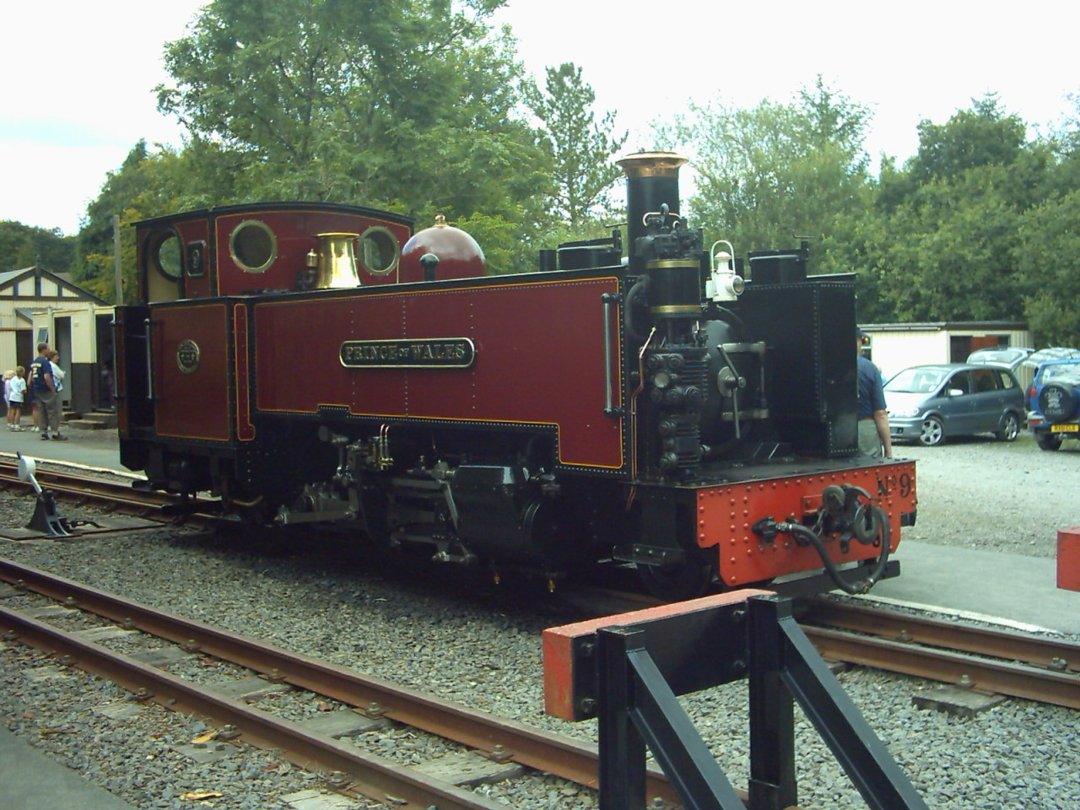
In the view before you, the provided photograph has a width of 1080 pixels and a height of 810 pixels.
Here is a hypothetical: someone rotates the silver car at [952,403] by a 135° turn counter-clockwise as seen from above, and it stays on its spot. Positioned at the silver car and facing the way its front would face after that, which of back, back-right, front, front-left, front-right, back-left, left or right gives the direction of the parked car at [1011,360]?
left

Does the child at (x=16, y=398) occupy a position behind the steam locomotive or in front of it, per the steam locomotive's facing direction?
behind

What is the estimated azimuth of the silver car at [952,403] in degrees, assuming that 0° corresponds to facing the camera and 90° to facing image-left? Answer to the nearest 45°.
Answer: approximately 45°

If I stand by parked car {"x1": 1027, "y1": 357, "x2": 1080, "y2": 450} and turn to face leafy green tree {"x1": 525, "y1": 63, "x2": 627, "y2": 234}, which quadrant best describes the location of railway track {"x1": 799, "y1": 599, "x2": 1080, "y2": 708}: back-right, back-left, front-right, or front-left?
back-left

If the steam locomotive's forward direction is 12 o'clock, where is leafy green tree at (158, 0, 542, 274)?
The leafy green tree is roughly at 7 o'clock from the steam locomotive.

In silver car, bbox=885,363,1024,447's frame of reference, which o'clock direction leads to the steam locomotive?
The steam locomotive is roughly at 11 o'clock from the silver car.

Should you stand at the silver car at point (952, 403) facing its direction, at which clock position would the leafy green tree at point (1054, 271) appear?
The leafy green tree is roughly at 5 o'clock from the silver car.

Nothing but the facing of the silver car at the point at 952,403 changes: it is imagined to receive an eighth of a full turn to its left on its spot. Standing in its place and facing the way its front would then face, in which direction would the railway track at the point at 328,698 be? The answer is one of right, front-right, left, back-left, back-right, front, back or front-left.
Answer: front

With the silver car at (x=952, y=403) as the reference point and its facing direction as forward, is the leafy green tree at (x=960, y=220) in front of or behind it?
behind

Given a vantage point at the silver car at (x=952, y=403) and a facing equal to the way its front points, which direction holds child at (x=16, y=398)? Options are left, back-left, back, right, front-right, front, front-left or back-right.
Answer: front-right

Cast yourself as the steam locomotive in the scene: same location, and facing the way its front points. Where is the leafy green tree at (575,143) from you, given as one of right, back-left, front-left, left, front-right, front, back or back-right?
back-left

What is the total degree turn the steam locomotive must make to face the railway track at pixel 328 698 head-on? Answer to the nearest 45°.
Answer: approximately 90° to its right

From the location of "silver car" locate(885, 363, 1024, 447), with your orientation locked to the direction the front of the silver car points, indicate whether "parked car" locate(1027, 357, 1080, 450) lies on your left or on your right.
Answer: on your left

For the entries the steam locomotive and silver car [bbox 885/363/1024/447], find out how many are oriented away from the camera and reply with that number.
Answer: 0

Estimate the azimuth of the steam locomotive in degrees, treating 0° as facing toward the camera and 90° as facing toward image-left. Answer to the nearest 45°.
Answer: approximately 315°
